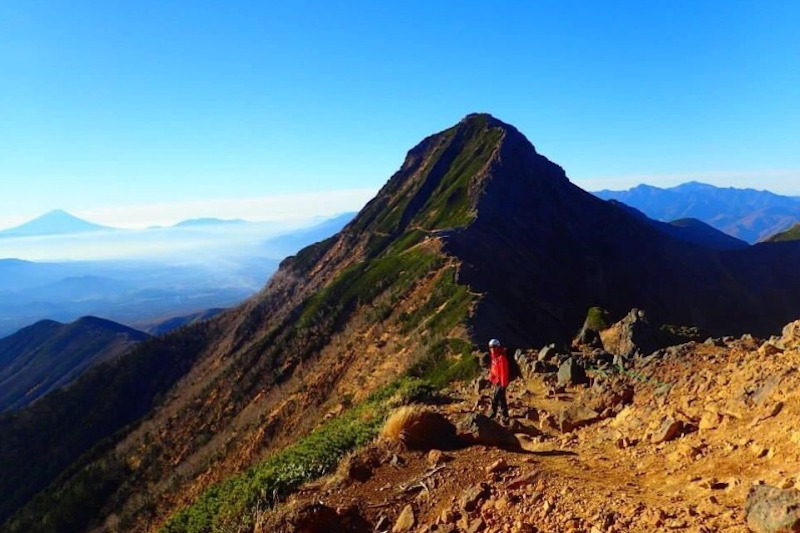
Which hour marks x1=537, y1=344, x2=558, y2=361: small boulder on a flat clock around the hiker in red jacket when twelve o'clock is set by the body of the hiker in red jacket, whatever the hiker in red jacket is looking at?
The small boulder is roughly at 5 o'clock from the hiker in red jacket.

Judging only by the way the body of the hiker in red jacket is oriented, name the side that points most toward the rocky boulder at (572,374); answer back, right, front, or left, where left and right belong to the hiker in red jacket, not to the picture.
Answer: back

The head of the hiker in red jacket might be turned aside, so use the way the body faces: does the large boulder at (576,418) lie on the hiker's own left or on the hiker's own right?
on the hiker's own left

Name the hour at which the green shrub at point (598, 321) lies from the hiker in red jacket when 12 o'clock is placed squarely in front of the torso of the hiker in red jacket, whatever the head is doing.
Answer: The green shrub is roughly at 5 o'clock from the hiker in red jacket.

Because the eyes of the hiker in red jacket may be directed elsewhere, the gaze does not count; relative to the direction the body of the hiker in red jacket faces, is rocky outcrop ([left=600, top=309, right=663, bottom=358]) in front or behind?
behind

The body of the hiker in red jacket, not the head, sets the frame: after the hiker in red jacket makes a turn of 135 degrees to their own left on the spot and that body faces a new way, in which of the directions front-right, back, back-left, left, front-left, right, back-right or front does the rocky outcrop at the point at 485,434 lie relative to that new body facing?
right

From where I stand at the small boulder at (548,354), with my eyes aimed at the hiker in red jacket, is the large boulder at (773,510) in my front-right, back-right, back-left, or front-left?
front-left

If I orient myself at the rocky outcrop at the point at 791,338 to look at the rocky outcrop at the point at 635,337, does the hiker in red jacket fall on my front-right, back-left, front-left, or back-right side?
front-left

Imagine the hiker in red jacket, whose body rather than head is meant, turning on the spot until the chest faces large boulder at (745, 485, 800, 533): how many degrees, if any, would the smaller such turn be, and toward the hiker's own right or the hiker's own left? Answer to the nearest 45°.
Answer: approximately 45° to the hiker's own left

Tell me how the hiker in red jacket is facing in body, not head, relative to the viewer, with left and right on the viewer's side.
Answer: facing the viewer and to the left of the viewer

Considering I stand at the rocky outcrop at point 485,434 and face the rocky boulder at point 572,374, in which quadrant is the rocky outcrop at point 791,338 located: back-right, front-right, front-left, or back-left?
front-right
